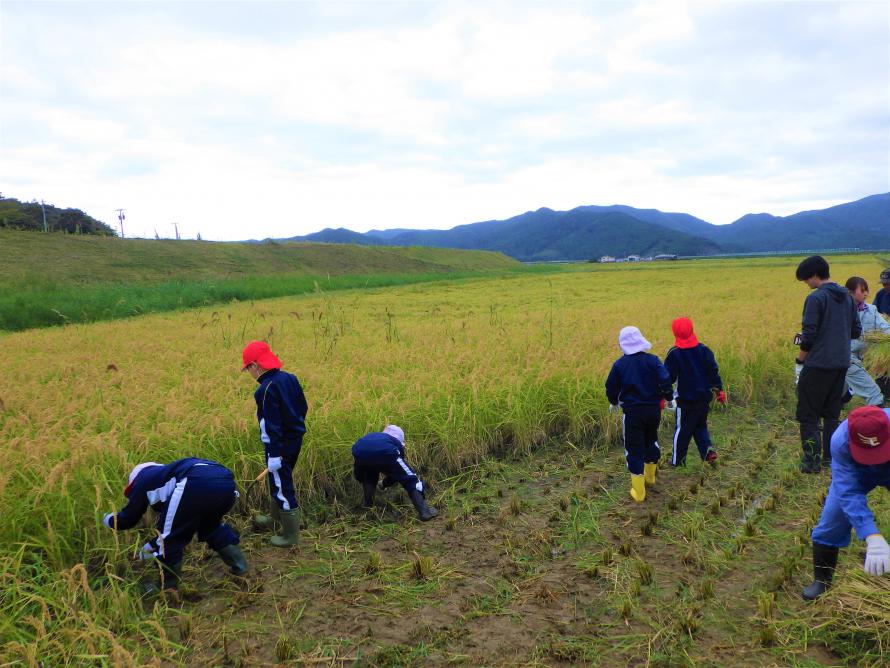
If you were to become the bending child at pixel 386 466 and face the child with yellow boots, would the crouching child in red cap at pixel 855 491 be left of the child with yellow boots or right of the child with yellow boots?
right

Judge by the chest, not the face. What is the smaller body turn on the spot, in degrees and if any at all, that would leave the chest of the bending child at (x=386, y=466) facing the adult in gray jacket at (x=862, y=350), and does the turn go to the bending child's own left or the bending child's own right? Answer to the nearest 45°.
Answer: approximately 45° to the bending child's own right

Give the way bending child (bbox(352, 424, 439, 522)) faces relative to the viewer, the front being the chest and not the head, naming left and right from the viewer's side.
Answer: facing away from the viewer and to the right of the viewer

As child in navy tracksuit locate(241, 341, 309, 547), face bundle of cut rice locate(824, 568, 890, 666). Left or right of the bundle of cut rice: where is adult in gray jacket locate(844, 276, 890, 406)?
left

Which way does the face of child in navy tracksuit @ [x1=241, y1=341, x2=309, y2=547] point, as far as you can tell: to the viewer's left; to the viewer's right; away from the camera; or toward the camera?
to the viewer's left

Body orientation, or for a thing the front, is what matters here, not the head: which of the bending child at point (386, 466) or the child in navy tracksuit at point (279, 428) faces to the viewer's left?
the child in navy tracksuit

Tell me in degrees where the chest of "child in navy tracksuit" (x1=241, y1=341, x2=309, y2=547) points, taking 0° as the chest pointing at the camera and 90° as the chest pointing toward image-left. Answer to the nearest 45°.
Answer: approximately 90°

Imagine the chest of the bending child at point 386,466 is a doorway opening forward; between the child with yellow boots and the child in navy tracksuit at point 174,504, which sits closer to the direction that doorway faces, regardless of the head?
the child with yellow boots

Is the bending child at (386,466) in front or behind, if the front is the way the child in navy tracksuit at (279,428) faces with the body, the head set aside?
behind

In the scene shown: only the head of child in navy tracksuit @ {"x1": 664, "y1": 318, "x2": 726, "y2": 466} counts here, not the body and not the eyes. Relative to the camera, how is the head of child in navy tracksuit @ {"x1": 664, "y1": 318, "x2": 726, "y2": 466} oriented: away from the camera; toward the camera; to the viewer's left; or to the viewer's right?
away from the camera

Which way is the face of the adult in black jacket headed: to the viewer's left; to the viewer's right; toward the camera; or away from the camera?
to the viewer's left

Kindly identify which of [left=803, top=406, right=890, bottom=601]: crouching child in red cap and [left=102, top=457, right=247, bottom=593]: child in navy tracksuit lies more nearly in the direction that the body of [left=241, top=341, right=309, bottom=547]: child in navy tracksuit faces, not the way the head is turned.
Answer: the child in navy tracksuit
